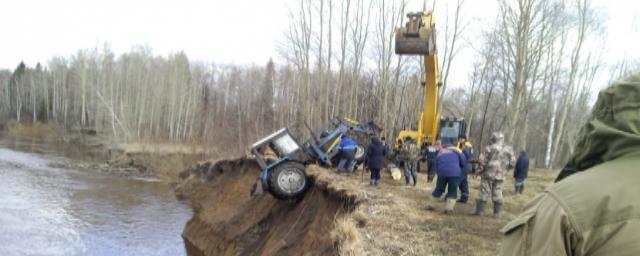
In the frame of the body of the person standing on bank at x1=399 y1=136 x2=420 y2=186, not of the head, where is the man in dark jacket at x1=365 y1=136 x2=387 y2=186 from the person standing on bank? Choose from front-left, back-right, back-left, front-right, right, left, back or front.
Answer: back-left

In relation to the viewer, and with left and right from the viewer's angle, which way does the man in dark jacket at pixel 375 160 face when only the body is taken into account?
facing away from the viewer

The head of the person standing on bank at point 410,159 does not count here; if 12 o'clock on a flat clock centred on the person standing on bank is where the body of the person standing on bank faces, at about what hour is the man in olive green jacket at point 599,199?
The man in olive green jacket is roughly at 6 o'clock from the person standing on bank.

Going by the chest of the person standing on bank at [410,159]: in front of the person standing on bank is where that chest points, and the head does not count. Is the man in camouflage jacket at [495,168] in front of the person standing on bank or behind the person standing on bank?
behind

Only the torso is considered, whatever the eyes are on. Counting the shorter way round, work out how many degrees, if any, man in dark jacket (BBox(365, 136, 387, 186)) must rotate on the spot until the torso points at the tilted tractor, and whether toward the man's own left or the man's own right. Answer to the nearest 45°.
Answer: approximately 90° to the man's own left

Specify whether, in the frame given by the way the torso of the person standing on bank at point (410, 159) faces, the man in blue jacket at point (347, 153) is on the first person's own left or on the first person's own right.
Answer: on the first person's own left

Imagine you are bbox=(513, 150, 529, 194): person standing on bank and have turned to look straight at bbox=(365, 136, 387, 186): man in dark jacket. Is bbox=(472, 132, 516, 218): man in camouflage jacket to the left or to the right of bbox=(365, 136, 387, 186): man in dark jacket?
left

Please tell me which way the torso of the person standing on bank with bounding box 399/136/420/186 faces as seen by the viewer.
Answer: away from the camera

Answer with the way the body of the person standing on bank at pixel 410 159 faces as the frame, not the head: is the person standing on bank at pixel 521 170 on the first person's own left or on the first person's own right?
on the first person's own right

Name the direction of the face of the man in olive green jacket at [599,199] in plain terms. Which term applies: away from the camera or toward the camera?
away from the camera
